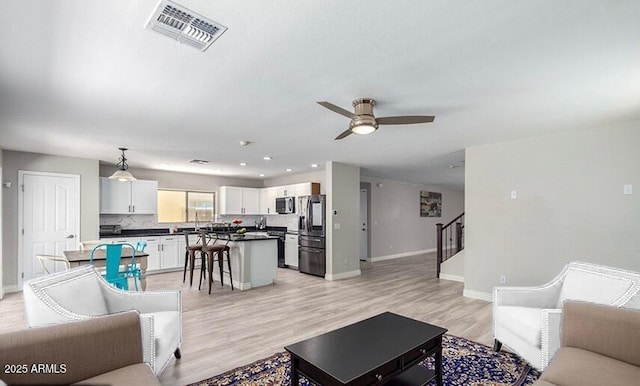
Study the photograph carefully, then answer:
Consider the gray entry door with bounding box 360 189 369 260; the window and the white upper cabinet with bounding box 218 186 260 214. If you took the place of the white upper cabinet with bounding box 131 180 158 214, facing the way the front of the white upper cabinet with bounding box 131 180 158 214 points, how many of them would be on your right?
0

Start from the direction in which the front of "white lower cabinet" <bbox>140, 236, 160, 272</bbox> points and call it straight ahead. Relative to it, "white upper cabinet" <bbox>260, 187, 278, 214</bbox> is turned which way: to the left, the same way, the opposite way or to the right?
the same way

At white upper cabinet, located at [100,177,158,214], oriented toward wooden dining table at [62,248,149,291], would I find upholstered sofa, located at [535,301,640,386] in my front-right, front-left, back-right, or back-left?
front-left

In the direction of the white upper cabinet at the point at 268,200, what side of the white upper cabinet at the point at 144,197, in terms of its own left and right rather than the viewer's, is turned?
left

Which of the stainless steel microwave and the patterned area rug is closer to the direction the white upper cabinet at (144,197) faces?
the patterned area rug

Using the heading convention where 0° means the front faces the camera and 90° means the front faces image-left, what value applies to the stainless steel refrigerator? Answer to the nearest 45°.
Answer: approximately 45°

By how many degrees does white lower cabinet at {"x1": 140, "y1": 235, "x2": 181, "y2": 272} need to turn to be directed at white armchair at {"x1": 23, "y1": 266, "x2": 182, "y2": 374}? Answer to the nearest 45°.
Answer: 0° — it already faces it

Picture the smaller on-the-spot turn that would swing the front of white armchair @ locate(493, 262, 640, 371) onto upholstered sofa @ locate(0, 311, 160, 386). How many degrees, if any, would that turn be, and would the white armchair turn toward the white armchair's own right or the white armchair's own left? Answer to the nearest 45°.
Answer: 0° — it already faces it

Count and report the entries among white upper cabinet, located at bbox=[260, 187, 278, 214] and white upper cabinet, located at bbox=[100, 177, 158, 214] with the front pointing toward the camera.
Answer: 2

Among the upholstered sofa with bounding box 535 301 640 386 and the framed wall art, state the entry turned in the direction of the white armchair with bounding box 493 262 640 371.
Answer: the framed wall art

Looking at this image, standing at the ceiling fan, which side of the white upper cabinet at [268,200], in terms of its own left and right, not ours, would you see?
front

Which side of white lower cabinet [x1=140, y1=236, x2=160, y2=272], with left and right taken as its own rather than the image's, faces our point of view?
front

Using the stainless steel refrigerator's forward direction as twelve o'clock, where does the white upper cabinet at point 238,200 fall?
The white upper cabinet is roughly at 3 o'clock from the stainless steel refrigerator.

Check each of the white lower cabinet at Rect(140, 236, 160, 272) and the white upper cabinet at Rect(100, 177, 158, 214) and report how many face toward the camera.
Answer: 2

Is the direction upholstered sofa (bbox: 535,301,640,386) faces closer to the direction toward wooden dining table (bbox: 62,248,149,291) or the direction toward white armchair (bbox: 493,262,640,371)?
the wooden dining table
